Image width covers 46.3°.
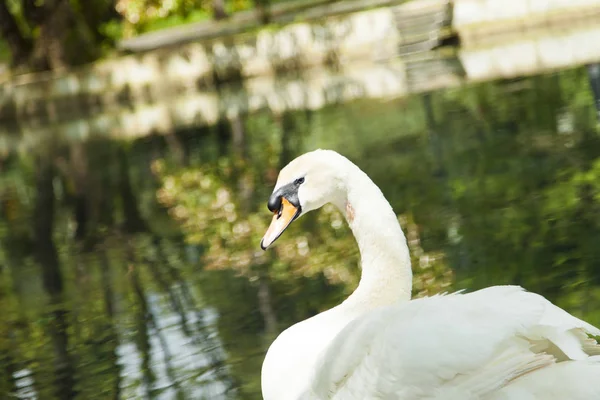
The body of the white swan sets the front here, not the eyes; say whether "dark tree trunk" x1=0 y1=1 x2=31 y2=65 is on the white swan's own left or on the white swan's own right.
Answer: on the white swan's own right

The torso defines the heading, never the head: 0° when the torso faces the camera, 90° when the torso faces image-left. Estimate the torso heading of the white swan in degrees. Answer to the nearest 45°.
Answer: approximately 90°

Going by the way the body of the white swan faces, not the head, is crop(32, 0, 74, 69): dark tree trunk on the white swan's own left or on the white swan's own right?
on the white swan's own right
